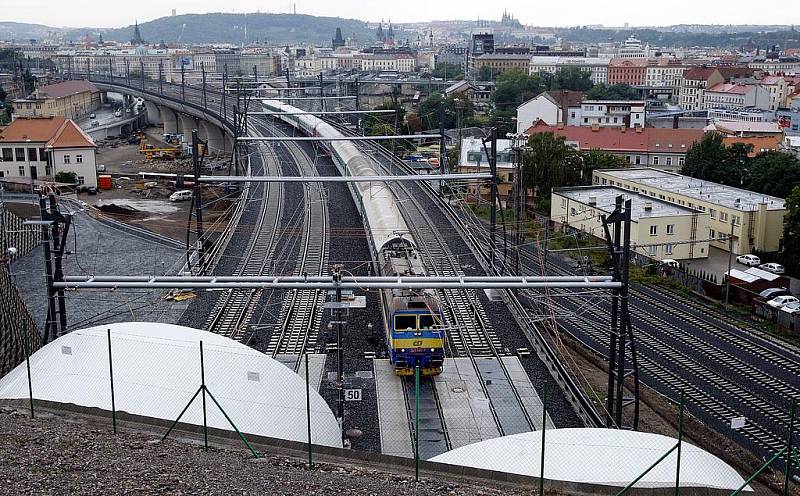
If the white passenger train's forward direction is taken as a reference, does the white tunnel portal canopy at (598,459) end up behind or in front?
in front

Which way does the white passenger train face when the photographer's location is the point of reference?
facing the viewer

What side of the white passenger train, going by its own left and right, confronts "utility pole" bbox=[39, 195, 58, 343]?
front

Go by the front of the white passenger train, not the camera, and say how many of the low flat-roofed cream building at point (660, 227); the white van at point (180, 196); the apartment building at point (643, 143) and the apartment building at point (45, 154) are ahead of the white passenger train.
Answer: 0

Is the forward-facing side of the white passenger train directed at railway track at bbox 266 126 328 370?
no

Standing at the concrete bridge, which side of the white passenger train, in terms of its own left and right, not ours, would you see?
back

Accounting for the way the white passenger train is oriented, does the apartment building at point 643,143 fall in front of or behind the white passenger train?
behind

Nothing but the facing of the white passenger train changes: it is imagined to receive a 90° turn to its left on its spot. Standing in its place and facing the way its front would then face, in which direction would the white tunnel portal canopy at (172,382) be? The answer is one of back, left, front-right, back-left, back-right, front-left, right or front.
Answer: back-right

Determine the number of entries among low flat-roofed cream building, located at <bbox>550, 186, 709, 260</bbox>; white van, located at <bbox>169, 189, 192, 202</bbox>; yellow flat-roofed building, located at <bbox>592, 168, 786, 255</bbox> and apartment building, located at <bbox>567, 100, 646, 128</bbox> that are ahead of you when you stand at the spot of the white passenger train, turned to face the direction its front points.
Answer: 0

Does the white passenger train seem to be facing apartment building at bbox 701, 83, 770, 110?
no

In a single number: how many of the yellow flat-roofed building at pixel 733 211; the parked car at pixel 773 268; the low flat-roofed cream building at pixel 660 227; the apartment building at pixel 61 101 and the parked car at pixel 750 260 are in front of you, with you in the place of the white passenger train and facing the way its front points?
0

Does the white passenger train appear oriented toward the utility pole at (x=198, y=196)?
no

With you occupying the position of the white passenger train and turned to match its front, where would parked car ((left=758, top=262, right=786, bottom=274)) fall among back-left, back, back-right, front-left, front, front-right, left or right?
back-left

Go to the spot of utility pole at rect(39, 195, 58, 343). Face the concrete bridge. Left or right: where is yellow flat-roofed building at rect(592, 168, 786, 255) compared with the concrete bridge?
right
